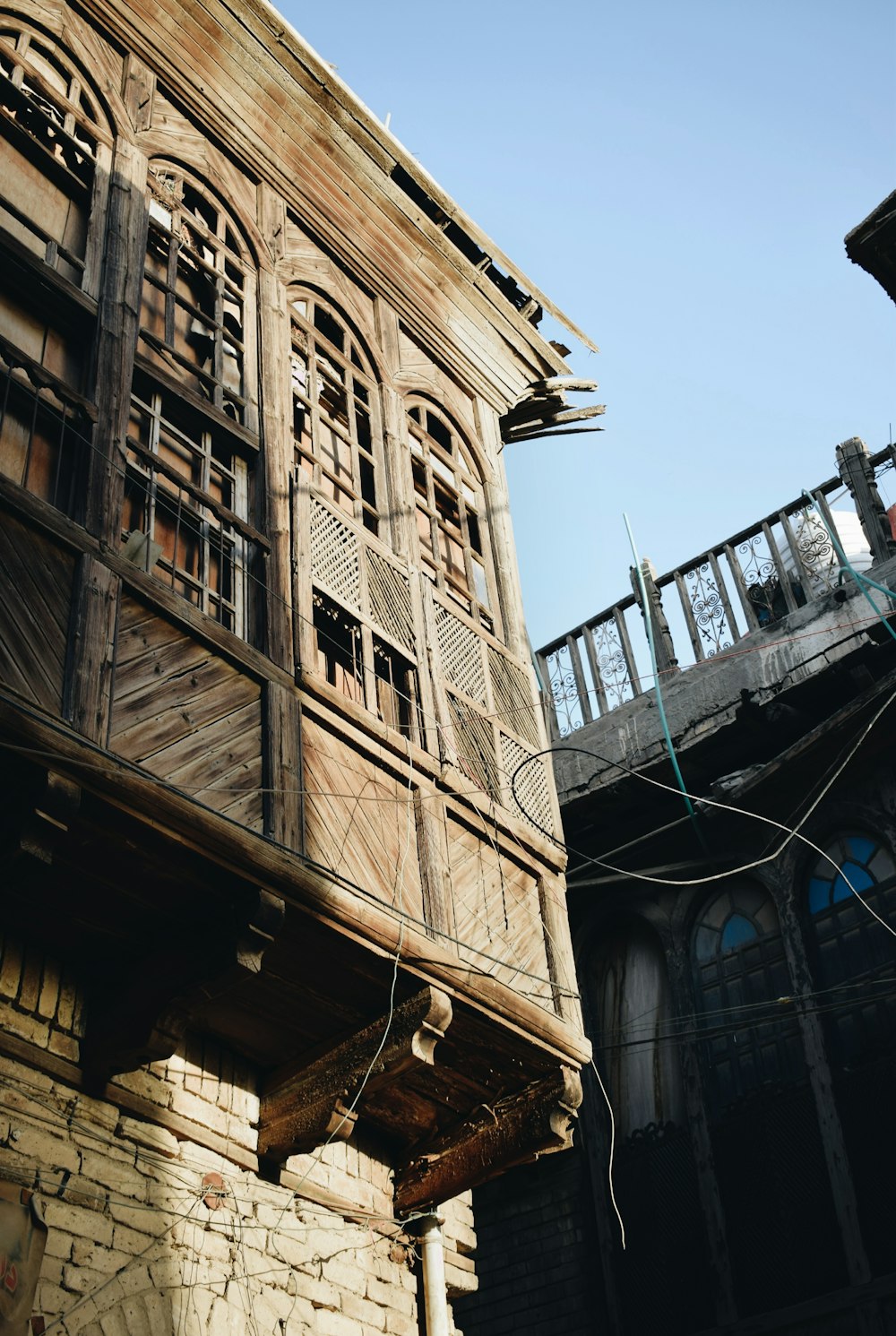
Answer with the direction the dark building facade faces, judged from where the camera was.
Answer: facing the viewer and to the left of the viewer

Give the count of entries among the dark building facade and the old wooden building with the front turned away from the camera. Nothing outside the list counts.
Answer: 0

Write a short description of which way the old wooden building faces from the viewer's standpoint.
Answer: facing the viewer and to the right of the viewer

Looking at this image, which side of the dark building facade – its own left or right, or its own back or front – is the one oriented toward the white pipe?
front
